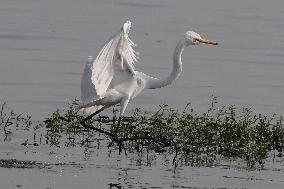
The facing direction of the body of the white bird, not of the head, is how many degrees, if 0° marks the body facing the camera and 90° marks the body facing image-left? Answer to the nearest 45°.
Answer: approximately 270°
